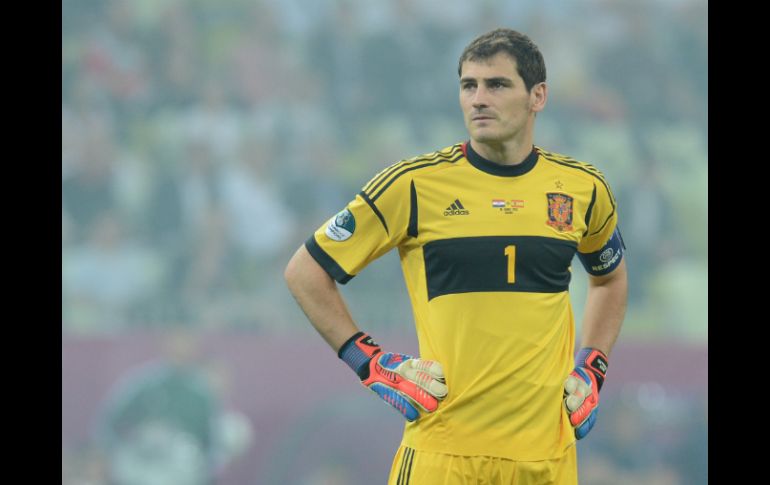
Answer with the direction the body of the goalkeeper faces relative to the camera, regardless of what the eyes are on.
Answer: toward the camera

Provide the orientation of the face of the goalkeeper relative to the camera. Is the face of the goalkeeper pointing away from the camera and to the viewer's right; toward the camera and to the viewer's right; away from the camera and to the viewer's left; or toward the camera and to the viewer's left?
toward the camera and to the viewer's left
